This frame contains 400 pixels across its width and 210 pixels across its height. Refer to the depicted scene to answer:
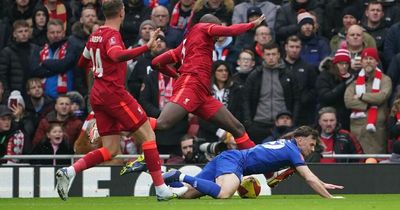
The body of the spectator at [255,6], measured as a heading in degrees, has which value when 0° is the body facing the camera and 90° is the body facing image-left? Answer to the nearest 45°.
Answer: approximately 0°

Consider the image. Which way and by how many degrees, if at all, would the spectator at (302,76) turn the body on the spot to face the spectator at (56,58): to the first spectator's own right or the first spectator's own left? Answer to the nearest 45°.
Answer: approximately 45° to the first spectator's own right

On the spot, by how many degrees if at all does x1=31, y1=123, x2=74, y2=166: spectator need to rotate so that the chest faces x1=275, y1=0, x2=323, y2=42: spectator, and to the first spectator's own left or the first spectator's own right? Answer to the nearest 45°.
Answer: approximately 90° to the first spectator's own left

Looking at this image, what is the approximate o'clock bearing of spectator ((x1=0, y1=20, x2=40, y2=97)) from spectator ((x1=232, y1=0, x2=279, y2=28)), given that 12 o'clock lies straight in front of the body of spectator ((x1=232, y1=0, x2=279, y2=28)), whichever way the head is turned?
spectator ((x1=0, y1=20, x2=40, y2=97)) is roughly at 3 o'clock from spectator ((x1=232, y1=0, x2=279, y2=28)).

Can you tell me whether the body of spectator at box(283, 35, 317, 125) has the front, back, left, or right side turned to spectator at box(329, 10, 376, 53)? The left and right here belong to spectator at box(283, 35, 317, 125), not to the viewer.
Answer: back
